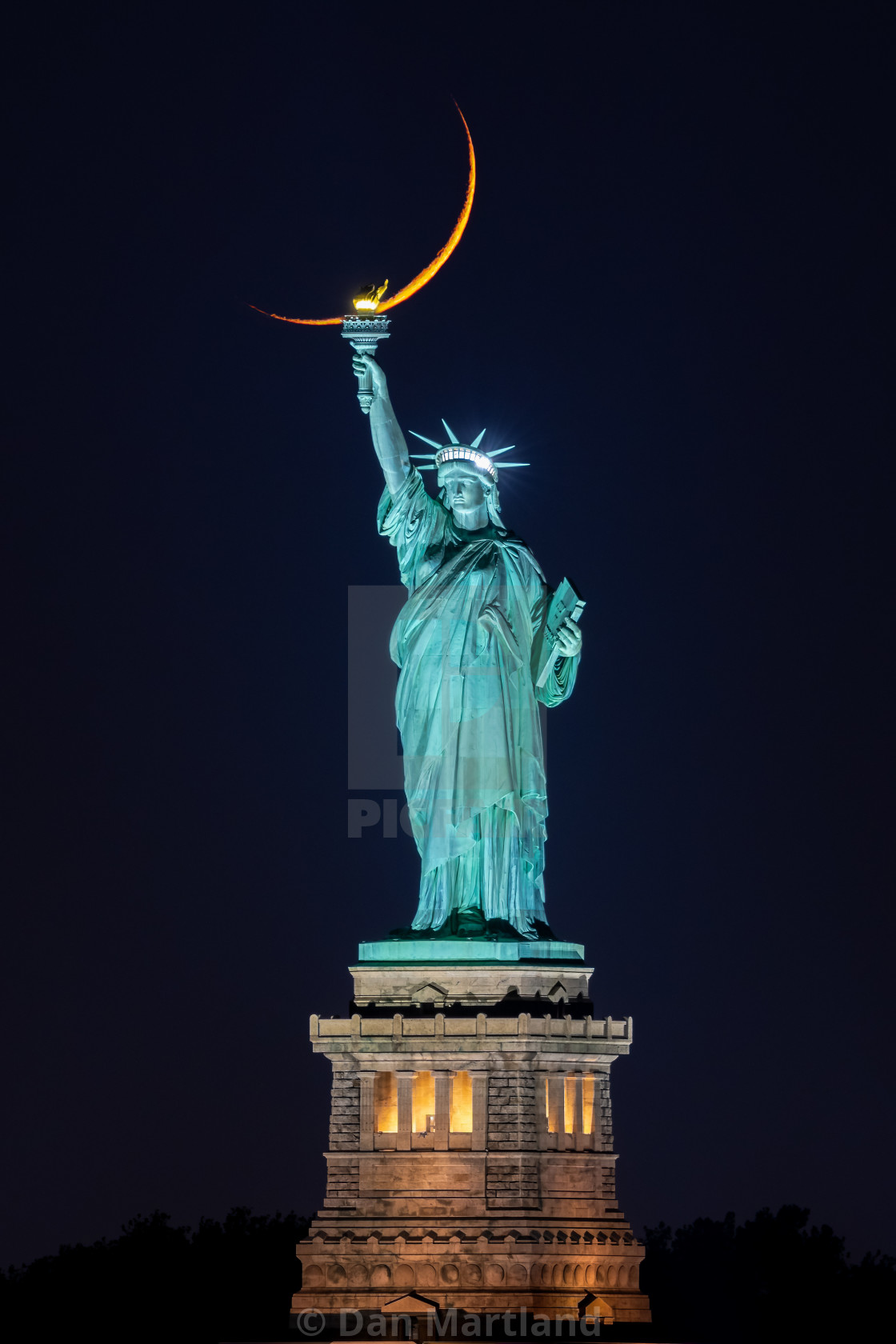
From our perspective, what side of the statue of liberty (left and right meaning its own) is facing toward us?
front
